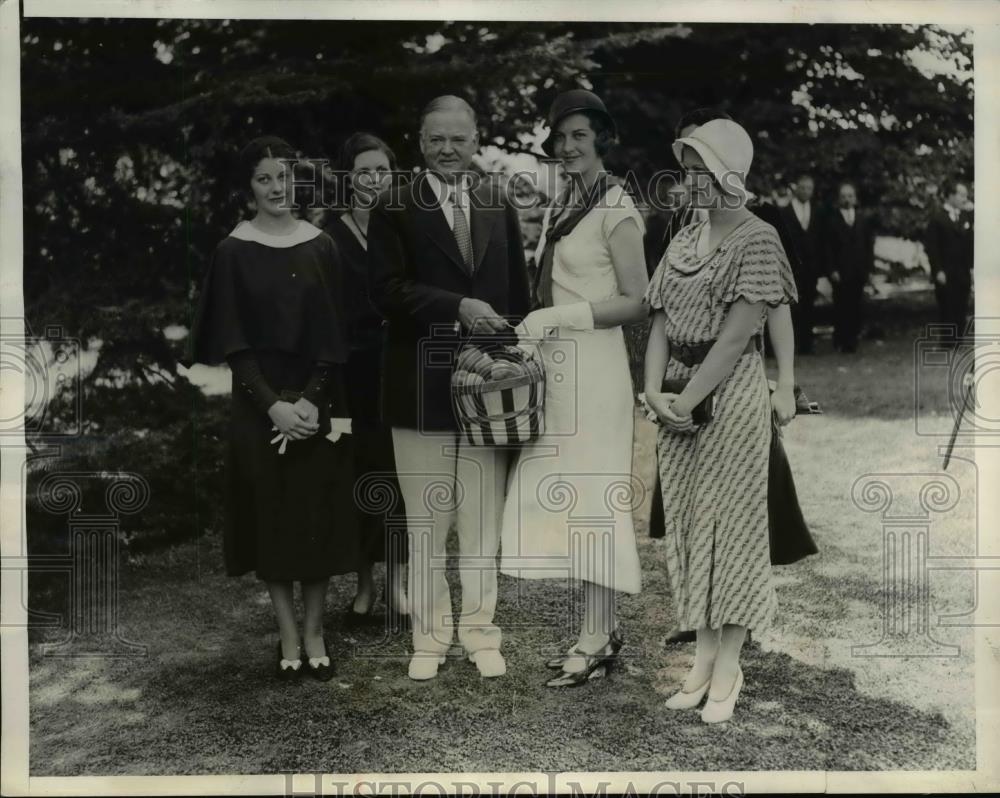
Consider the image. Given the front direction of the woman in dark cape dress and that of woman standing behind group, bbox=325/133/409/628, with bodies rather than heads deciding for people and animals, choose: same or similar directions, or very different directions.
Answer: same or similar directions

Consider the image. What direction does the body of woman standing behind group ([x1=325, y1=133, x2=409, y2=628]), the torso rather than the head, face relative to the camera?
toward the camera

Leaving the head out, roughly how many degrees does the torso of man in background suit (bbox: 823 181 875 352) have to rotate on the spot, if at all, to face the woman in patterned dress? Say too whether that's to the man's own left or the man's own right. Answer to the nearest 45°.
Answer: approximately 45° to the man's own right

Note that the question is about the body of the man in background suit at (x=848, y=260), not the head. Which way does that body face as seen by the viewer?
toward the camera

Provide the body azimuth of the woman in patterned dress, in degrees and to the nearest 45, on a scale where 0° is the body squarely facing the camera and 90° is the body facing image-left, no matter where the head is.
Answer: approximately 45°

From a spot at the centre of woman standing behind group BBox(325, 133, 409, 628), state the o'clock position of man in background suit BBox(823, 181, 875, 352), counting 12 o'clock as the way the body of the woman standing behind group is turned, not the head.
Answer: The man in background suit is roughly at 7 o'clock from the woman standing behind group.

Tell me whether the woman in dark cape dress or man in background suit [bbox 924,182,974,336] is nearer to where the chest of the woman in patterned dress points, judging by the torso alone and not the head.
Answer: the woman in dark cape dress

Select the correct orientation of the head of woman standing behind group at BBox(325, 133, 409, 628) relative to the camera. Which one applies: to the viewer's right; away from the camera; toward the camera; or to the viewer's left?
toward the camera

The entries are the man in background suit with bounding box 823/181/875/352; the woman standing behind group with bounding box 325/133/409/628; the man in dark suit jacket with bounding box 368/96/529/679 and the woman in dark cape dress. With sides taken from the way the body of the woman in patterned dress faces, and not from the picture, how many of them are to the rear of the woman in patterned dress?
1

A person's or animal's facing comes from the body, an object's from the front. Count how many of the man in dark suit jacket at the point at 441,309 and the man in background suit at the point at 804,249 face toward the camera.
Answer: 2

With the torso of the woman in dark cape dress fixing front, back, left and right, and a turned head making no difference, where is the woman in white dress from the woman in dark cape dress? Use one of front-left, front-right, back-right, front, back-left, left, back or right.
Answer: left

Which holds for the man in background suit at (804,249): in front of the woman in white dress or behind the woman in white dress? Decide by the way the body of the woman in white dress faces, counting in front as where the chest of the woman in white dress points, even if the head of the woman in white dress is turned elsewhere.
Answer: behind

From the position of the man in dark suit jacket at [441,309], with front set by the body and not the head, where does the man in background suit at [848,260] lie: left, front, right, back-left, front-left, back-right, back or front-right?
left

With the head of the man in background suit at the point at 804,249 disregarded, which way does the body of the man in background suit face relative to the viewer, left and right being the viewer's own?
facing the viewer

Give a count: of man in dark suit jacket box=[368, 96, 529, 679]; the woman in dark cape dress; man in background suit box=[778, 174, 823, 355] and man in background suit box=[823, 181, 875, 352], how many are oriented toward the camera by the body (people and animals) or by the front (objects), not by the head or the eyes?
4
